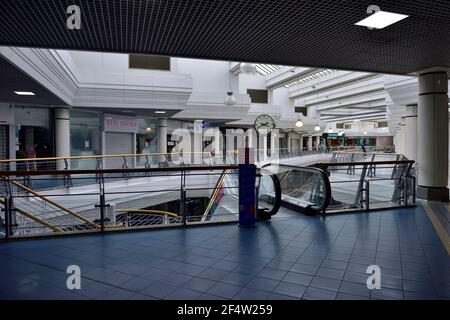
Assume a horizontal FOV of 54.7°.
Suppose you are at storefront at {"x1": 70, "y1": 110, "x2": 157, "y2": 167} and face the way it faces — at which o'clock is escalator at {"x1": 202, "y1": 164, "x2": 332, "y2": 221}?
The escalator is roughly at 1 o'clock from the storefront.

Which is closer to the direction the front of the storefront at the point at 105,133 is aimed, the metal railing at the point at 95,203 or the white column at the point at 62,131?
the metal railing

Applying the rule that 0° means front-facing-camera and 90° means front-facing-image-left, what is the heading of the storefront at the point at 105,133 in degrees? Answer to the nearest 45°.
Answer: approximately 315°

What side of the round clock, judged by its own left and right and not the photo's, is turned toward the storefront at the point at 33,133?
right

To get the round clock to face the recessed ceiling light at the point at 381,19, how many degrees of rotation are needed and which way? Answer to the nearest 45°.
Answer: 0° — it already faces it

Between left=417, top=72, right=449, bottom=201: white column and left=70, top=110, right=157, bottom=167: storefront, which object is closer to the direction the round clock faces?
the white column

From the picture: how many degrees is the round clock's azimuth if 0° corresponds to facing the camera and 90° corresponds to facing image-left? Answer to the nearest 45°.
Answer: approximately 0°

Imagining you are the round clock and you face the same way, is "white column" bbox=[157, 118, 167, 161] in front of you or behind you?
behind

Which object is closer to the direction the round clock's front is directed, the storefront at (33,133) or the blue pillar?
the blue pillar
